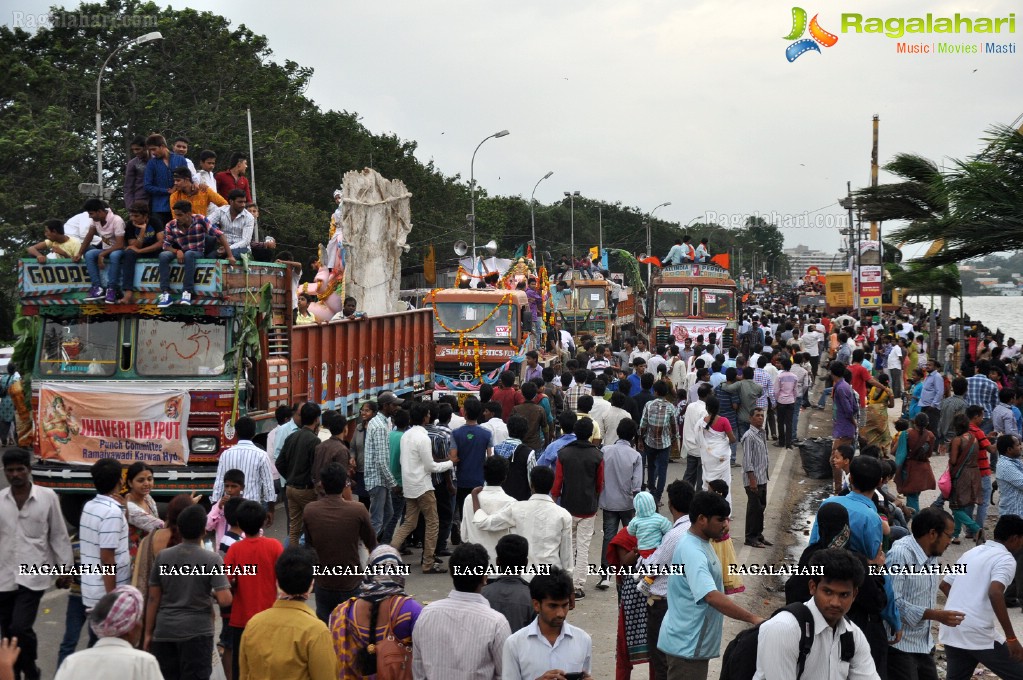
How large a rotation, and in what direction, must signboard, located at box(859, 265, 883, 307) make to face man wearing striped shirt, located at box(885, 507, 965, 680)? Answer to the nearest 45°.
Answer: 0° — it already faces them

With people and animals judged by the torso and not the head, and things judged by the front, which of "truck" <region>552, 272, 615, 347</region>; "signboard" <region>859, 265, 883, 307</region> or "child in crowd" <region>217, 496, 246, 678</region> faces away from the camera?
the child in crowd

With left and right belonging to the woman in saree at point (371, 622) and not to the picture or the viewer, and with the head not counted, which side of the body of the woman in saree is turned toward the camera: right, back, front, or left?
back

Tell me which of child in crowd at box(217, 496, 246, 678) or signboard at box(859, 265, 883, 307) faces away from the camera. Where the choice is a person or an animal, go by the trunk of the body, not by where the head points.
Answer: the child in crowd

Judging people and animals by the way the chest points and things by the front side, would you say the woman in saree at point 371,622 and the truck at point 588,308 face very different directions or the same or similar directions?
very different directions

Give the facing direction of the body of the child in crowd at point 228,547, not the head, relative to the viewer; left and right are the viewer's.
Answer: facing away from the viewer

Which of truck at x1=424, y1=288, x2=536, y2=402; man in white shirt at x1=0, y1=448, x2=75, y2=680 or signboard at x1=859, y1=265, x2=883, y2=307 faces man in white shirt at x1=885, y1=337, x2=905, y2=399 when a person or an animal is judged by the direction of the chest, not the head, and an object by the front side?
the signboard

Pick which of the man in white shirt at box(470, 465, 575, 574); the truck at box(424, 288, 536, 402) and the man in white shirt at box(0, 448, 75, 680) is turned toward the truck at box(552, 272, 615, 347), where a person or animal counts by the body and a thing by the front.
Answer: the man in white shirt at box(470, 465, 575, 574)

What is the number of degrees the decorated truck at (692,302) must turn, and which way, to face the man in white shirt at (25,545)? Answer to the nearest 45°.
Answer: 0° — it already faces them

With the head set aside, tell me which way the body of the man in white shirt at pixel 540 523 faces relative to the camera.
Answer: away from the camera
